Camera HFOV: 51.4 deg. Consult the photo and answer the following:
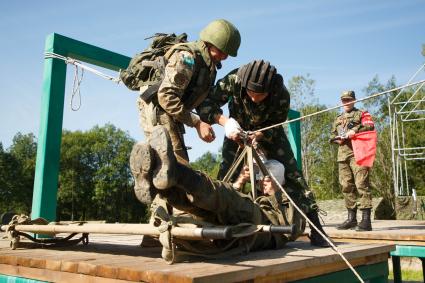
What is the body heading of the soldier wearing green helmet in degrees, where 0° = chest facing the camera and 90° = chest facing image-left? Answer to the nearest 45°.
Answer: approximately 270°

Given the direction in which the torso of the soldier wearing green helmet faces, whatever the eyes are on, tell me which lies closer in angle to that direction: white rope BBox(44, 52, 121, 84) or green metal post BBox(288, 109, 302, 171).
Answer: the green metal post

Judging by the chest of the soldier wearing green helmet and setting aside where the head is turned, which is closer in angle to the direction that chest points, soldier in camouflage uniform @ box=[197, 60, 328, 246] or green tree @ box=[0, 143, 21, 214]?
the soldier in camouflage uniform

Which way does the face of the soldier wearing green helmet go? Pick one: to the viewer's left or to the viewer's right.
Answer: to the viewer's right

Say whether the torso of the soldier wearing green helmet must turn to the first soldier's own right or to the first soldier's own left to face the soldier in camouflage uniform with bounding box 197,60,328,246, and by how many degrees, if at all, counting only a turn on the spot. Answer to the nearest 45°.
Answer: approximately 45° to the first soldier's own left

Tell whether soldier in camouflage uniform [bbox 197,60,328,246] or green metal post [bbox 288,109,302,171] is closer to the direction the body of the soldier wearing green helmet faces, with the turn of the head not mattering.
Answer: the soldier in camouflage uniform

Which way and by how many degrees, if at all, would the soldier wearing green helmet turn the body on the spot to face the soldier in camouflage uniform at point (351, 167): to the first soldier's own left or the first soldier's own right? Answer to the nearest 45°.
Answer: approximately 45° to the first soldier's own left

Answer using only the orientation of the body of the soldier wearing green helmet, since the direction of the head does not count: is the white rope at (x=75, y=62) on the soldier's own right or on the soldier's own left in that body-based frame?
on the soldier's own left

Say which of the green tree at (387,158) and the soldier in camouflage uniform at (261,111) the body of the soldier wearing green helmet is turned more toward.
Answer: the soldier in camouflage uniform
